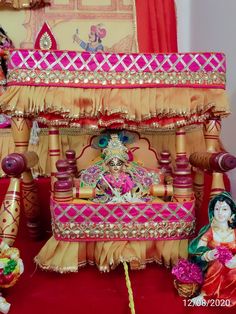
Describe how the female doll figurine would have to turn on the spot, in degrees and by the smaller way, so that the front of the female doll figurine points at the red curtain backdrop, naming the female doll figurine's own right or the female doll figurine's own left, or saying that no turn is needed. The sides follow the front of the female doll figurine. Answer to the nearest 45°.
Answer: approximately 180°

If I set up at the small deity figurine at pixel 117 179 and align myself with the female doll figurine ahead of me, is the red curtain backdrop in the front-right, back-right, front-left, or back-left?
back-left

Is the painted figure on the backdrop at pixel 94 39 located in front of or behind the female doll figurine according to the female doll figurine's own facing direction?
behind

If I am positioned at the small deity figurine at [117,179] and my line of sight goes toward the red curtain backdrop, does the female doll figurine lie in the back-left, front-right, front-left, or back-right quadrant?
back-right

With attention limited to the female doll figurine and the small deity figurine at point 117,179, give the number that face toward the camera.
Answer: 2

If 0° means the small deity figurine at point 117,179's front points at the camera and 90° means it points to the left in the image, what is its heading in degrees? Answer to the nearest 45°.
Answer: approximately 0°

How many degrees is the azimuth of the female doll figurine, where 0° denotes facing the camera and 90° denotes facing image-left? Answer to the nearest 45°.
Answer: approximately 0°

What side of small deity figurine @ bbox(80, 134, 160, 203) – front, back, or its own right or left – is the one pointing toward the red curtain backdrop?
back
